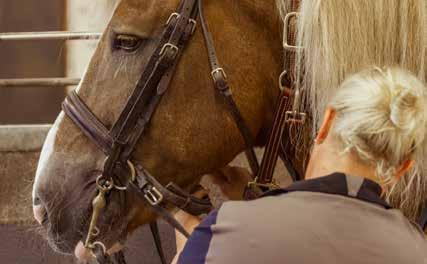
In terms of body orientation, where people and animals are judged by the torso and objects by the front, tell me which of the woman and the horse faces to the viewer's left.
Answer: the horse

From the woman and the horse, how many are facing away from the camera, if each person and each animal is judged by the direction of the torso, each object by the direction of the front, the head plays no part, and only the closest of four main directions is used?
1

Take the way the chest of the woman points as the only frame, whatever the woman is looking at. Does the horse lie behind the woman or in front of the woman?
in front

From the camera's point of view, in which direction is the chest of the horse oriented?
to the viewer's left

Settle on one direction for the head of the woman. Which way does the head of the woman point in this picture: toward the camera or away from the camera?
away from the camera

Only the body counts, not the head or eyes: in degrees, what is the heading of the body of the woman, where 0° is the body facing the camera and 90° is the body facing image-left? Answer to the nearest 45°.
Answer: approximately 180°

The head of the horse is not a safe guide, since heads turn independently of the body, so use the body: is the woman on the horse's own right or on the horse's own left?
on the horse's own left

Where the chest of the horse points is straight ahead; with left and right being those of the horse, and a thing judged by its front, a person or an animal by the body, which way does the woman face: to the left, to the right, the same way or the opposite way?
to the right
